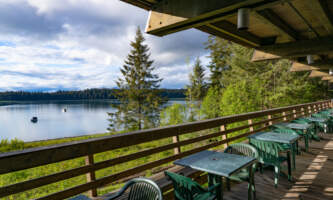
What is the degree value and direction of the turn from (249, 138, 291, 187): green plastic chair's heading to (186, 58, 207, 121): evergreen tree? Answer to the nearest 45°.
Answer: approximately 45° to its left

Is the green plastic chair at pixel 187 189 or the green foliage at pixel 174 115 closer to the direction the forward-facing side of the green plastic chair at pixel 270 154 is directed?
the green foliage
